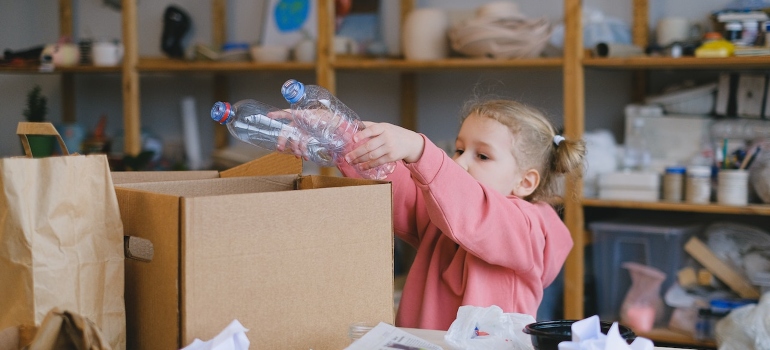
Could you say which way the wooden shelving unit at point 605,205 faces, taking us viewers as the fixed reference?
facing the viewer

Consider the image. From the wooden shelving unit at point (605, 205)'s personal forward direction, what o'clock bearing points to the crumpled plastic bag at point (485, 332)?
The crumpled plastic bag is roughly at 12 o'clock from the wooden shelving unit.

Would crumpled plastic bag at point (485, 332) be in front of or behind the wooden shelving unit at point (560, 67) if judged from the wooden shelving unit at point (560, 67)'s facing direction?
in front

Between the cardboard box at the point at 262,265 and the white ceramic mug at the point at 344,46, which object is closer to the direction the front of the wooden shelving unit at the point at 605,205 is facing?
the cardboard box

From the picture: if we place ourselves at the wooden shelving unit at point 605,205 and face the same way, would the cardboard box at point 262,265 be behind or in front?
in front

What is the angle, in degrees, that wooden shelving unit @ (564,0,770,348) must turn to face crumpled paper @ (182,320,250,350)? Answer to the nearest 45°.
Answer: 0° — it already faces it

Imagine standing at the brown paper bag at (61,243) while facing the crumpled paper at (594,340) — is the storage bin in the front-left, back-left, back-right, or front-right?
front-left

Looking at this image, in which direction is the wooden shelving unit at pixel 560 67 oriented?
toward the camera

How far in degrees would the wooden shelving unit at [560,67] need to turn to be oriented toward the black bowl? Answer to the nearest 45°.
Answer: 0° — it already faces it

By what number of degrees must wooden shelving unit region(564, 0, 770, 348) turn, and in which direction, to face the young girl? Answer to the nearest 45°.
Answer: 0° — it already faces them

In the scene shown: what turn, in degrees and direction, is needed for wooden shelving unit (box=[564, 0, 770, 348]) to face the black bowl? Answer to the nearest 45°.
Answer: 0° — it already faces it

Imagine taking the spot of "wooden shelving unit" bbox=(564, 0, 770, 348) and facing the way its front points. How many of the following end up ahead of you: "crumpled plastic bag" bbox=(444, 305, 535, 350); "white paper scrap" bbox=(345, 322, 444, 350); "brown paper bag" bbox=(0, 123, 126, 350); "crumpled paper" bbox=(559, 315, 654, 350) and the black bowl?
5

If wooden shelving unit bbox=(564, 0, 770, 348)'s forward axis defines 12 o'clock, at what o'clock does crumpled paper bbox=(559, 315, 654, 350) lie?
The crumpled paper is roughly at 12 o'clock from the wooden shelving unit.

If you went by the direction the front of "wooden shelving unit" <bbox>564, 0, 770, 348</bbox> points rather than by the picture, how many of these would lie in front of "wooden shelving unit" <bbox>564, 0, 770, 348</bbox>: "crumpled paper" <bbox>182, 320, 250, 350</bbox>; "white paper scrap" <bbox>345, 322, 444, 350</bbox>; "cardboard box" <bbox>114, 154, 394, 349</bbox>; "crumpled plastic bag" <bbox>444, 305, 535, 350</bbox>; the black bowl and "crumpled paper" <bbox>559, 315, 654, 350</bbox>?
6
